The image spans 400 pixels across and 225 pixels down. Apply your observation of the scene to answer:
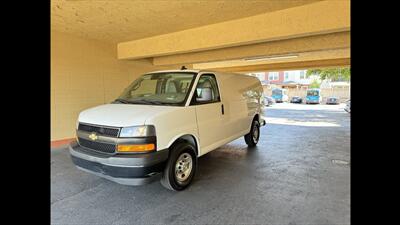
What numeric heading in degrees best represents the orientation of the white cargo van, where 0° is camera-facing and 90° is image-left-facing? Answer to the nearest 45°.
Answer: approximately 45°

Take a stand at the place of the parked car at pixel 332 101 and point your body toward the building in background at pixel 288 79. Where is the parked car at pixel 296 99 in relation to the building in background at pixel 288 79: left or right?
left

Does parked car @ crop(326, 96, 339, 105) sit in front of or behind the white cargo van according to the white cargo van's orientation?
behind

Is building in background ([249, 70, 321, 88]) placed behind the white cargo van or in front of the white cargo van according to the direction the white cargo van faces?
behind
